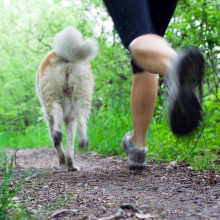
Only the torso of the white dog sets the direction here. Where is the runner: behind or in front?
behind

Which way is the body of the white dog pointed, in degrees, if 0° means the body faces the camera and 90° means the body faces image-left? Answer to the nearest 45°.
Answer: approximately 180°
